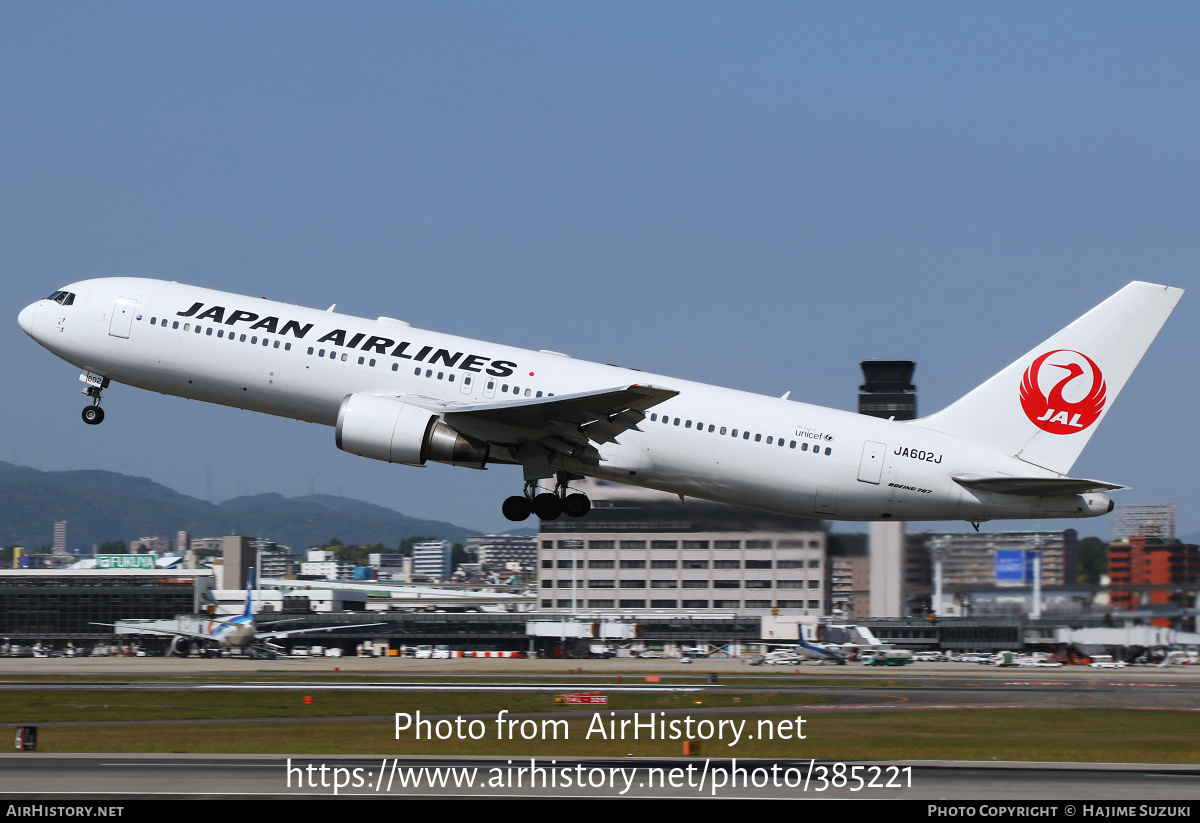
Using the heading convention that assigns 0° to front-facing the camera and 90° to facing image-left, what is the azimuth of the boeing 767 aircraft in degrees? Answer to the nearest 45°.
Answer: approximately 90°
